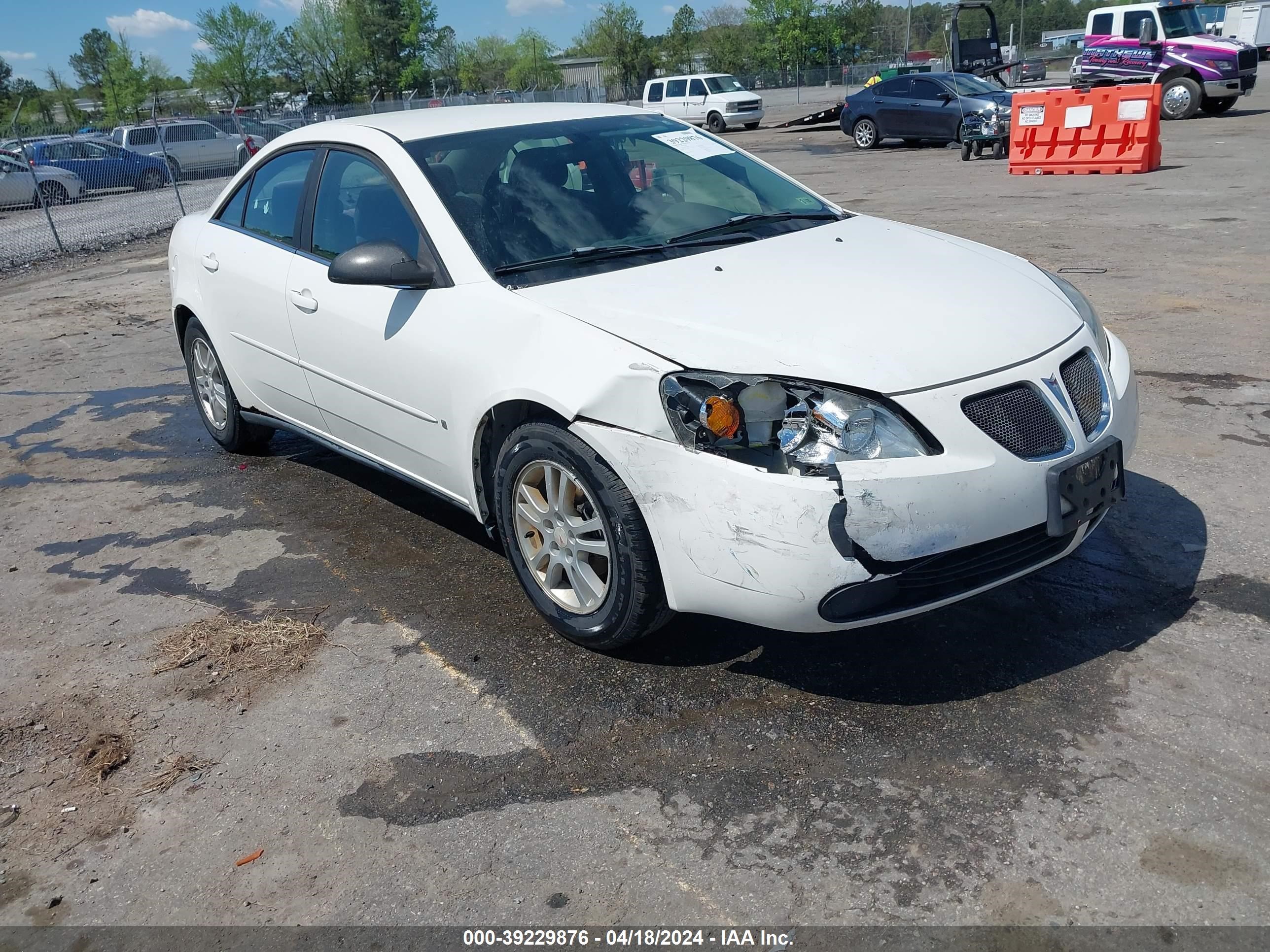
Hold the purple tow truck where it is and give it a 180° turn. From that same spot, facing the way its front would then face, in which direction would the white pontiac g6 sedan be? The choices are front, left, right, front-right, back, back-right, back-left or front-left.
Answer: back-left

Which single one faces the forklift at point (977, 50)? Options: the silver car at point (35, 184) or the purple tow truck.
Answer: the silver car

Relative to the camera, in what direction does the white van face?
facing the viewer and to the right of the viewer

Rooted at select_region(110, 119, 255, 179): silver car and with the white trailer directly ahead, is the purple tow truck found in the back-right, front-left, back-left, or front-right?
front-right

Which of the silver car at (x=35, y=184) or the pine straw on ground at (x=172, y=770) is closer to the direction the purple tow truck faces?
the pine straw on ground

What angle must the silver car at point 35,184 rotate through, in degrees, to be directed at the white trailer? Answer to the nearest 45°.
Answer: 0° — it already faces it

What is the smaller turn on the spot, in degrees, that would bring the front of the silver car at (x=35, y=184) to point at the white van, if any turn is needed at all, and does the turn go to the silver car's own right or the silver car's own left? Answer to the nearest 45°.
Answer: approximately 45° to the silver car's own left
